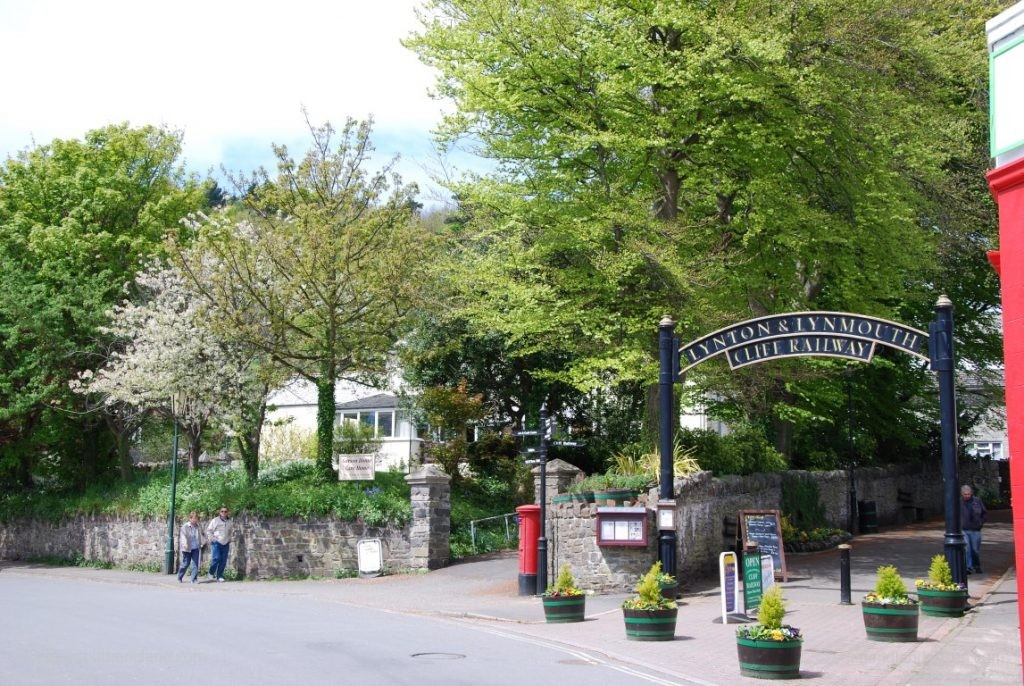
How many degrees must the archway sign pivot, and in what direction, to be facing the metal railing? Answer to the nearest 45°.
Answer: approximately 135° to its right

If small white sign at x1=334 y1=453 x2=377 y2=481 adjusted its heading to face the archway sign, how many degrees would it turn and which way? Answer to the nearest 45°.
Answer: approximately 45° to its left

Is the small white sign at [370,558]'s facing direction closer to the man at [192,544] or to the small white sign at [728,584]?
the small white sign

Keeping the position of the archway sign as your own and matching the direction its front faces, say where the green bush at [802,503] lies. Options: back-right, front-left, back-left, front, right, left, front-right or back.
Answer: back

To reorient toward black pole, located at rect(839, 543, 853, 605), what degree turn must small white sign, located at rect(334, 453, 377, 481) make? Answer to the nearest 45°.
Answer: approximately 45° to its left

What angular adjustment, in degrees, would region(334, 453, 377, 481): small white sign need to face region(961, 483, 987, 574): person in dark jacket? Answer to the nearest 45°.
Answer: approximately 45° to its left

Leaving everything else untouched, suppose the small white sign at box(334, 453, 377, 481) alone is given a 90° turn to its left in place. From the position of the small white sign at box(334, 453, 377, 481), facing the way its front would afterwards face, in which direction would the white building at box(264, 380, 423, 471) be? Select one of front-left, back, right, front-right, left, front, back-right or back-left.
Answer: left

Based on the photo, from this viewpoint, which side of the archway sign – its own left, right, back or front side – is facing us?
front

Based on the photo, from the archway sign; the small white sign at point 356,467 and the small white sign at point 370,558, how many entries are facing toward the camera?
3

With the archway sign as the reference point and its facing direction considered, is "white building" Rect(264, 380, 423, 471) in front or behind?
behind

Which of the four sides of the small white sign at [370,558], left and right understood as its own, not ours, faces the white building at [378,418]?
back

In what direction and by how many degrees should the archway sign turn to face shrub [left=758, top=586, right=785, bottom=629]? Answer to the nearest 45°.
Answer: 0° — it already faces it

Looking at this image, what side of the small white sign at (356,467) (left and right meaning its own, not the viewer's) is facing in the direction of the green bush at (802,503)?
left
